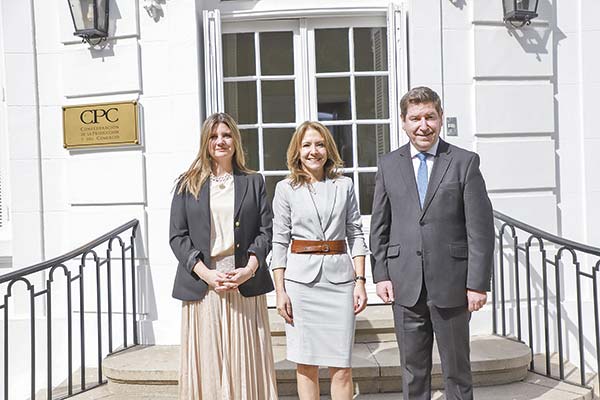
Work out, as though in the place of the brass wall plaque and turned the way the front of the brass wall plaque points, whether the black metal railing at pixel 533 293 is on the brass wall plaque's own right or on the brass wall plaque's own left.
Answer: on the brass wall plaque's own left

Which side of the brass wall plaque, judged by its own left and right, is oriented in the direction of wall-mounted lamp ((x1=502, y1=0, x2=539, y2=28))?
left

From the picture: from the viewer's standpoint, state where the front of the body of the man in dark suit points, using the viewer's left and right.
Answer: facing the viewer

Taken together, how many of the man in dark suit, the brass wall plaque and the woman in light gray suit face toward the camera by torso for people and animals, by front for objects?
3

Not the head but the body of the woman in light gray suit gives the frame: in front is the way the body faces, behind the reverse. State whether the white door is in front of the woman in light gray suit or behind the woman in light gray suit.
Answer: behind

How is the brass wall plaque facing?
toward the camera

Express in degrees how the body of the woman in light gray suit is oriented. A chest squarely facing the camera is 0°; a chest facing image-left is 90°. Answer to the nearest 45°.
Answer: approximately 0°

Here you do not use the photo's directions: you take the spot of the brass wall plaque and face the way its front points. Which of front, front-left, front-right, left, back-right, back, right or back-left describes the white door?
left

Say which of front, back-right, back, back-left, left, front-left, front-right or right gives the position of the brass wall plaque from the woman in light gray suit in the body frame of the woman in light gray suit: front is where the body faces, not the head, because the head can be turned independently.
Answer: back-right

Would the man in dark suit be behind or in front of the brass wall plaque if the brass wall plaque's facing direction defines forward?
in front

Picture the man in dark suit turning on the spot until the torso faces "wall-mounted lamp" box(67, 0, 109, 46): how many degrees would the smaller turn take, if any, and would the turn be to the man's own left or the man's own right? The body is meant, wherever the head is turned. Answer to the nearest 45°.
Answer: approximately 135° to the man's own right
